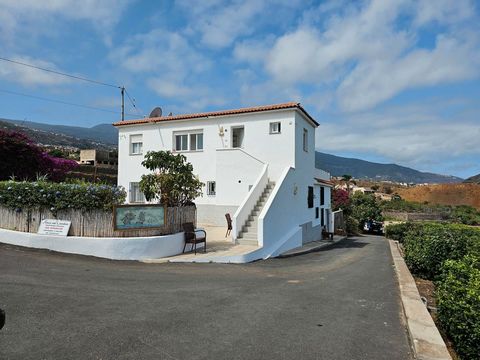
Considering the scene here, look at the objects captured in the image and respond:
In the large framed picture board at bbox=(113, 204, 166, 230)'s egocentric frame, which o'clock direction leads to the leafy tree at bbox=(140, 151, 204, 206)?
The leafy tree is roughly at 7 o'clock from the large framed picture board.

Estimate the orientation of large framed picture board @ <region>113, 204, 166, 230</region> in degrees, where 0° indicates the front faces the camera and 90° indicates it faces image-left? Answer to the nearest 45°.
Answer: approximately 0°

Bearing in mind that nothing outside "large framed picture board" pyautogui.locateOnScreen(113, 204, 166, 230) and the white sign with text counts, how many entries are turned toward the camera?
2

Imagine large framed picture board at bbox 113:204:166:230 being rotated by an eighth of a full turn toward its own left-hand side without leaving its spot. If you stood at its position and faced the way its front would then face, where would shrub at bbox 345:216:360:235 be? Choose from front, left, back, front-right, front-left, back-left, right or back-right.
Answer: left

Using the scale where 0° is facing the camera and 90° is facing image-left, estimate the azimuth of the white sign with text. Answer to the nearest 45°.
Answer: approximately 0°

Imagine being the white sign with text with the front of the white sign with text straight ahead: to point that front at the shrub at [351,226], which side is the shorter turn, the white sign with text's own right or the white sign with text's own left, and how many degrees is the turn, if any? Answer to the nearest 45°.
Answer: approximately 135° to the white sign with text's own left

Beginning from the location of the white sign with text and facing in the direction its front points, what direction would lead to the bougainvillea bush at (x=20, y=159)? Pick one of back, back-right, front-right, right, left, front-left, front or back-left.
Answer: back

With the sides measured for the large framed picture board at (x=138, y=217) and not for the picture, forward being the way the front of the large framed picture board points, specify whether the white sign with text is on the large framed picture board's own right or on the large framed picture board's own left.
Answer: on the large framed picture board's own right
